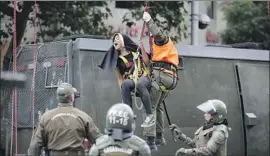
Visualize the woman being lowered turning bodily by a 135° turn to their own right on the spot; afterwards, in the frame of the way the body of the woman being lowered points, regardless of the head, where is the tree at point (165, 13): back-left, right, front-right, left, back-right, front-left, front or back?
front-right

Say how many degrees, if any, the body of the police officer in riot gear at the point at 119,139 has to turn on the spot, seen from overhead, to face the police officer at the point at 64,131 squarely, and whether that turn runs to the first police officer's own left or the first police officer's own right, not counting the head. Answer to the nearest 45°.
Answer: approximately 45° to the first police officer's own left

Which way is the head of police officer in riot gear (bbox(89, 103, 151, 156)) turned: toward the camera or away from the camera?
away from the camera

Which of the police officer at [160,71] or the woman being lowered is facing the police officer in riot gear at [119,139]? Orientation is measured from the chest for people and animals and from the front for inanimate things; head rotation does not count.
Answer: the woman being lowered

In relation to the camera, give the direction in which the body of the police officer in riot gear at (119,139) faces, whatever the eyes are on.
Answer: away from the camera

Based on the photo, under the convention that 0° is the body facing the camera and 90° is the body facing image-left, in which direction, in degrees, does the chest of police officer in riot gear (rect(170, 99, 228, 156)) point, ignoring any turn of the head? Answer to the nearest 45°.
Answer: approximately 90°

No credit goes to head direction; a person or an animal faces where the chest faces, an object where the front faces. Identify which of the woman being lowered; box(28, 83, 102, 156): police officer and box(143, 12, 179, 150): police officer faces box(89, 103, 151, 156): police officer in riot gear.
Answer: the woman being lowered

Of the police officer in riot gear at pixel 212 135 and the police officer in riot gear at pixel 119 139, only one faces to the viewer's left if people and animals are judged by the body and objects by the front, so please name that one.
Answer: the police officer in riot gear at pixel 212 135
